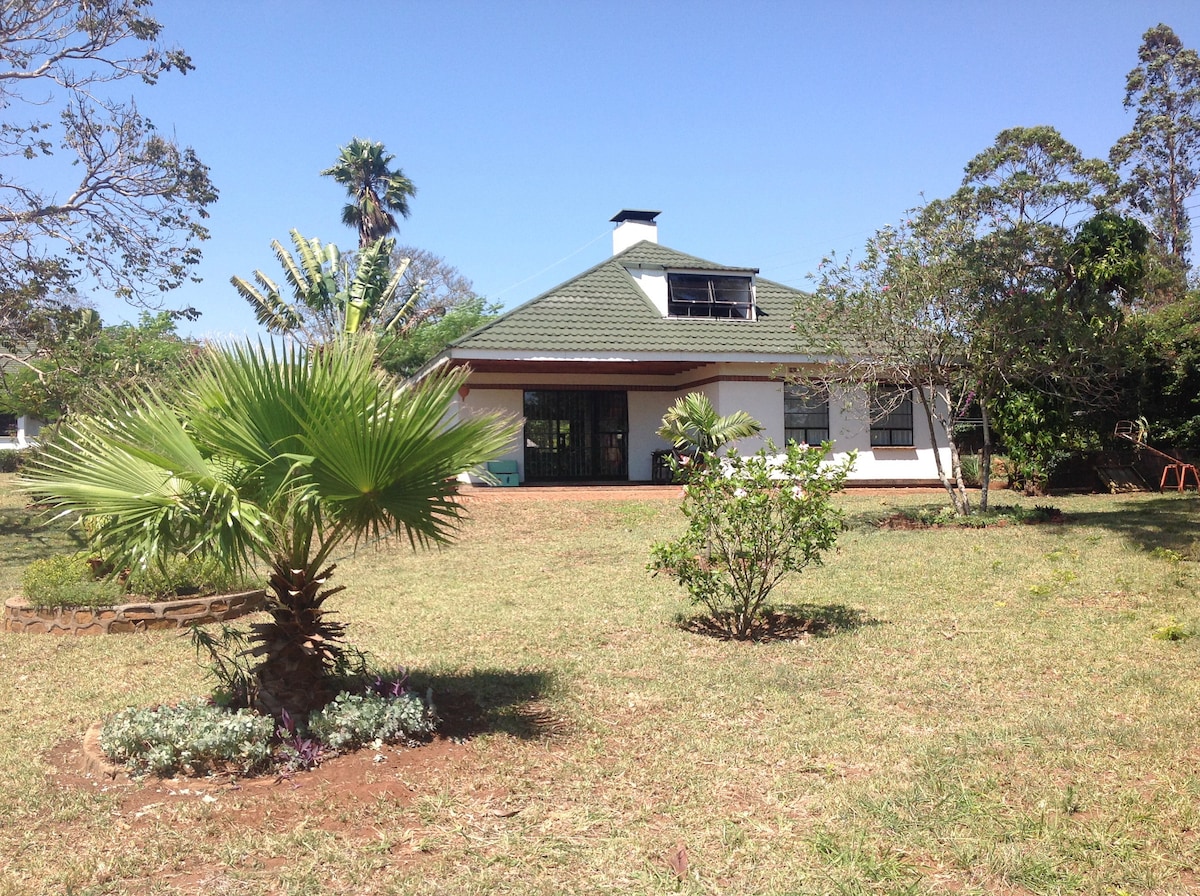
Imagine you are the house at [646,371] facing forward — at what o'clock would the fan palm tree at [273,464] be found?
The fan palm tree is roughly at 12 o'clock from the house.

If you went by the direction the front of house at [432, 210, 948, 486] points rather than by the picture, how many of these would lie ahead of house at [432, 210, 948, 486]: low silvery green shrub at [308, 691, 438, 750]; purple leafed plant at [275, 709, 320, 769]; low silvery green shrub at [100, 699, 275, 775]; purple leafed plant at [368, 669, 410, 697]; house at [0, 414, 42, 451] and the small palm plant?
5

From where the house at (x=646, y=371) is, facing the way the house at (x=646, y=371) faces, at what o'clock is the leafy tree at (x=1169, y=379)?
The leafy tree is roughly at 9 o'clock from the house.

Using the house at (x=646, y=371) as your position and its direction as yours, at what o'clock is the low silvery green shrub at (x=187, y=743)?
The low silvery green shrub is roughly at 12 o'clock from the house.

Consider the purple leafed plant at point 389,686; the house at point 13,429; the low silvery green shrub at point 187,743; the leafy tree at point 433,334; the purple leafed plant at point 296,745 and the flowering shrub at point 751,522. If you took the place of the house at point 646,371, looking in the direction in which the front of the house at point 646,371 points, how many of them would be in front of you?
4

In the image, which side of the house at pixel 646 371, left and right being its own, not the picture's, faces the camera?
front

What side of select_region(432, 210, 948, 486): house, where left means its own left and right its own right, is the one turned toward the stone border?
front

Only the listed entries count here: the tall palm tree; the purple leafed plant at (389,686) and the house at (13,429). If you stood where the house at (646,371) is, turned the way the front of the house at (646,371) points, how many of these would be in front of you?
1

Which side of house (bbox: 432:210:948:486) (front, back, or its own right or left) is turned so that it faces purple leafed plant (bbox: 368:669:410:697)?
front

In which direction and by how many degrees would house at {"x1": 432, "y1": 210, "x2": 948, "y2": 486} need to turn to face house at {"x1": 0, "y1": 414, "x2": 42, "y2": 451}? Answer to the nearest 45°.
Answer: approximately 135° to its right

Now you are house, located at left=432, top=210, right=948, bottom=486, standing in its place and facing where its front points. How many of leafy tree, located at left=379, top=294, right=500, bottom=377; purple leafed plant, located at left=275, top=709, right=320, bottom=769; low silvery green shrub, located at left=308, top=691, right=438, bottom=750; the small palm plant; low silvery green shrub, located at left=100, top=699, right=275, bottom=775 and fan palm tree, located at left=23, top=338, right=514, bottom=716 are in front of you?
5

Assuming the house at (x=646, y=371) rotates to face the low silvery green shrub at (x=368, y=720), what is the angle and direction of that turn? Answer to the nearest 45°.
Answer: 0° — it already faces it

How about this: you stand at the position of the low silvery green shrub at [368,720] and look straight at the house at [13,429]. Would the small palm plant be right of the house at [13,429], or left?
right

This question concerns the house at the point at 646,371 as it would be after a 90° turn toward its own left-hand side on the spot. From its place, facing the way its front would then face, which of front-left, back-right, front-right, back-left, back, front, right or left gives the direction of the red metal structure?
front

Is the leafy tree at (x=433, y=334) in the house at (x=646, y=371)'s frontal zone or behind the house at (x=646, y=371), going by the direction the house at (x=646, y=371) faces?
behind
